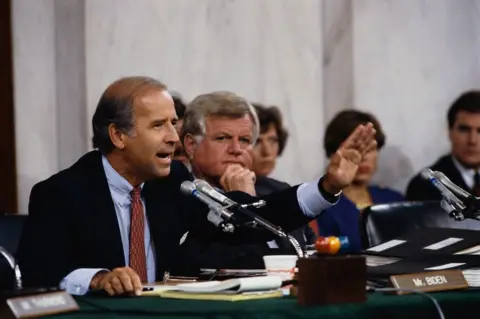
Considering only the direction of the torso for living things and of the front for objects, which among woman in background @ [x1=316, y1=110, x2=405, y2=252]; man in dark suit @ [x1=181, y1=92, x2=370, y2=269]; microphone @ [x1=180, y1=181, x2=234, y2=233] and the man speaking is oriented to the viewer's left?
the microphone

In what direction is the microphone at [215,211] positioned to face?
to the viewer's left

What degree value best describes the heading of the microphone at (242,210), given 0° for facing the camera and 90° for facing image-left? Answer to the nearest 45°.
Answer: approximately 90°

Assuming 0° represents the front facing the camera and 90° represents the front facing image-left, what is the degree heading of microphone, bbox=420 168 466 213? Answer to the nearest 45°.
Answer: approximately 90°

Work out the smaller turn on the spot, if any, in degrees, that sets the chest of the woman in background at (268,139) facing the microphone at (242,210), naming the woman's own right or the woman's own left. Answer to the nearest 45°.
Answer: approximately 45° to the woman's own left

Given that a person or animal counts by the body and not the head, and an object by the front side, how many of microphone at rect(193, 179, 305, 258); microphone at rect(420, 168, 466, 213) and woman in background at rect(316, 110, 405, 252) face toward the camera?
1

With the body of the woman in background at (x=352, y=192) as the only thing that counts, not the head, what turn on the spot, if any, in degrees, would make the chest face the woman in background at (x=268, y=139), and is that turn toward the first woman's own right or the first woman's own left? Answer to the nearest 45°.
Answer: approximately 90° to the first woman's own right

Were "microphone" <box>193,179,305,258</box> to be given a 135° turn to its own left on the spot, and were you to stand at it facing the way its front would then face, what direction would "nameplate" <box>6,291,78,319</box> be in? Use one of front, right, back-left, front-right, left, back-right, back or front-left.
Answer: right

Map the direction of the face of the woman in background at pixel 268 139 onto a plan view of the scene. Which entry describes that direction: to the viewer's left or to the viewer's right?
to the viewer's left

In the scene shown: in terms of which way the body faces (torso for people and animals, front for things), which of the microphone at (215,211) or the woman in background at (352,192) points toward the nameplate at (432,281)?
the woman in background

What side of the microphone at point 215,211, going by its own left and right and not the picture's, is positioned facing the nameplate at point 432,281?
back

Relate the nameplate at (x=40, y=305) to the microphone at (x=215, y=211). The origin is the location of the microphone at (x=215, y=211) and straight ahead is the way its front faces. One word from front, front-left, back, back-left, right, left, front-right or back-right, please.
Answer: front-left

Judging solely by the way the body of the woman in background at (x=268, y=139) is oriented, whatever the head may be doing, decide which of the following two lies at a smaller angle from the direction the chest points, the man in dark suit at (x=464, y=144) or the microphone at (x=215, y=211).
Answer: the microphone
